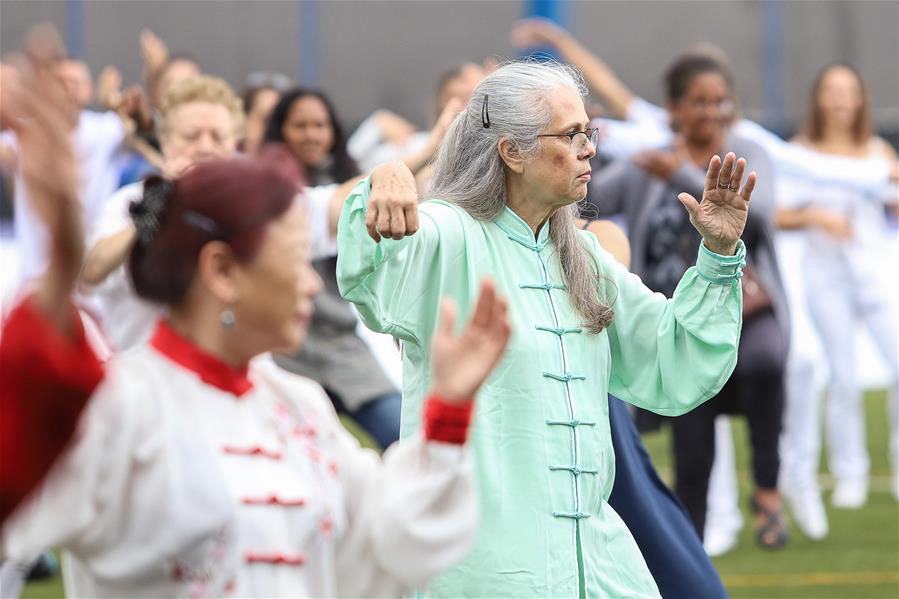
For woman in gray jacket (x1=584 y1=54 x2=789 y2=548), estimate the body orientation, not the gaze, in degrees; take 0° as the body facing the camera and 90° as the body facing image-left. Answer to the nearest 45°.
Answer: approximately 0°

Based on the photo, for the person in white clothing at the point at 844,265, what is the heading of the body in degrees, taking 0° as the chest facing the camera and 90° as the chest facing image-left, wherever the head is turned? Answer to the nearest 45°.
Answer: approximately 0°

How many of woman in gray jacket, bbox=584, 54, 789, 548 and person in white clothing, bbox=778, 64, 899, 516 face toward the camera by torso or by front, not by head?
2

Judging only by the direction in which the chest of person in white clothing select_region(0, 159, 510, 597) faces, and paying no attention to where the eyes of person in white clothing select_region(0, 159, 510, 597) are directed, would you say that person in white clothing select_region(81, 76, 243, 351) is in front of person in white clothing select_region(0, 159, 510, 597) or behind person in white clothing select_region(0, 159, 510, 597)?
behind

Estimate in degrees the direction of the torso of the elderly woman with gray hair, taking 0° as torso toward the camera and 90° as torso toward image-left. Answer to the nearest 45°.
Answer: approximately 315°

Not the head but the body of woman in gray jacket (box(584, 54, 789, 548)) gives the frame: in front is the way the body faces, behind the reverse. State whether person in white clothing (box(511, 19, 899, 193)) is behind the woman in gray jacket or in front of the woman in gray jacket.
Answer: behind

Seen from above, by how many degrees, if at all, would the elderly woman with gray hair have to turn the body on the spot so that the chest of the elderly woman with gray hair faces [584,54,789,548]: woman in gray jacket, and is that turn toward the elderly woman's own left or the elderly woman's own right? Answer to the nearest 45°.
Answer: approximately 135° to the elderly woman's own left

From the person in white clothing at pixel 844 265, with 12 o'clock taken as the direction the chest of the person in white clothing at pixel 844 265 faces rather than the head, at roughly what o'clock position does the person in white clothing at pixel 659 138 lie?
the person in white clothing at pixel 659 138 is roughly at 2 o'clock from the person in white clothing at pixel 844 265.

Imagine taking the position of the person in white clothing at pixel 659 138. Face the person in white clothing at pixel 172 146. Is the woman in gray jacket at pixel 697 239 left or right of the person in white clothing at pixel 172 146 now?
left
